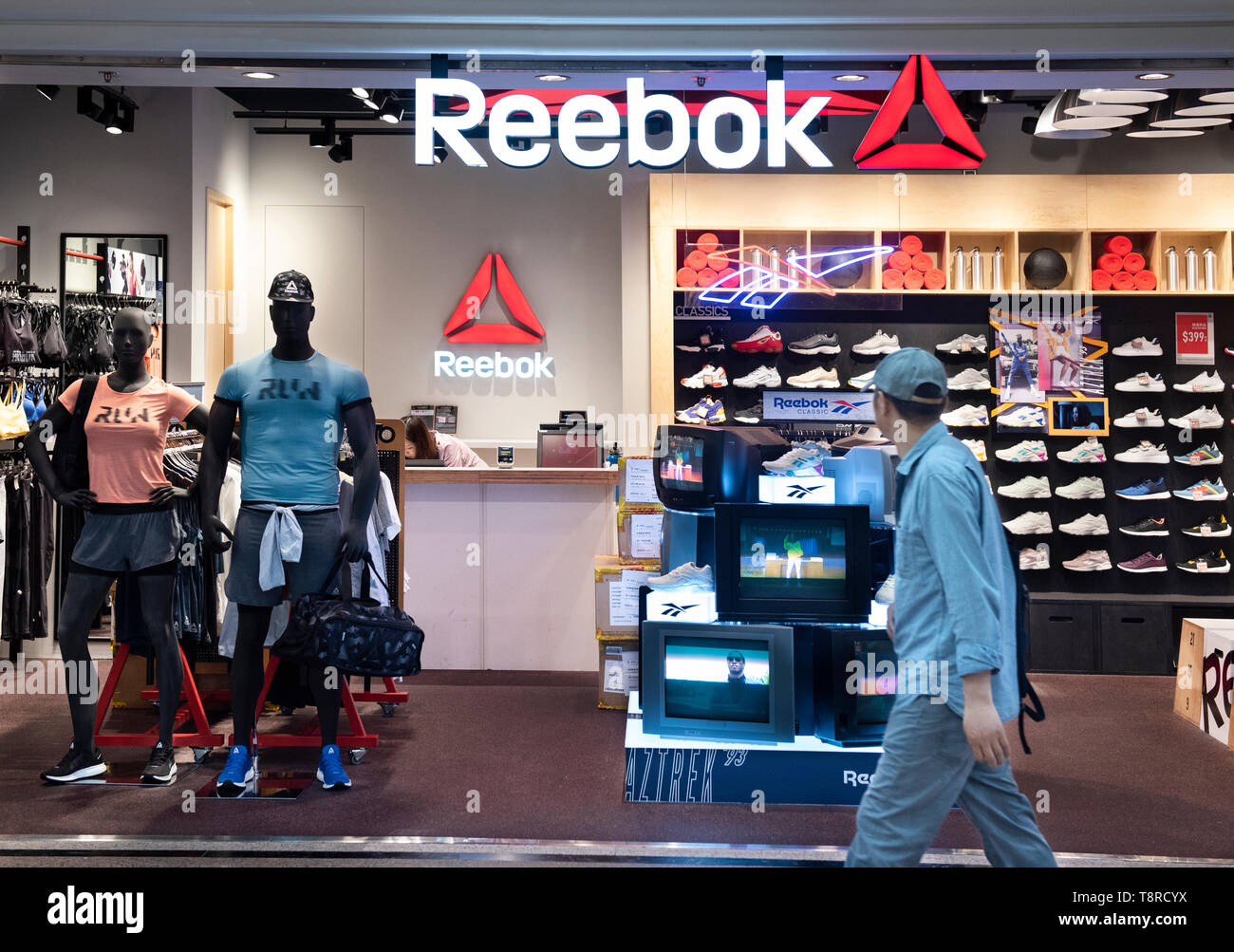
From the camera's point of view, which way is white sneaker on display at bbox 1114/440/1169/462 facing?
to the viewer's left

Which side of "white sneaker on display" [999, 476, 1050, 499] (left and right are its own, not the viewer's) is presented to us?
left

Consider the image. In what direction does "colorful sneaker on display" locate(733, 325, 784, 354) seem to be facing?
to the viewer's left

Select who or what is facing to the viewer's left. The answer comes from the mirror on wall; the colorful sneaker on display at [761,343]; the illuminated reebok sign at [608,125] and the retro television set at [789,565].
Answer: the colorful sneaker on display

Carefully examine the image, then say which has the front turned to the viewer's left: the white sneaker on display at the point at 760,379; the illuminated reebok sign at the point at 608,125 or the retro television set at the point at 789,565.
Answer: the white sneaker on display

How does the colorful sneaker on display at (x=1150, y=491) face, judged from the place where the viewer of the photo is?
facing to the left of the viewer

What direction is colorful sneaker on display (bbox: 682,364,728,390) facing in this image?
to the viewer's left

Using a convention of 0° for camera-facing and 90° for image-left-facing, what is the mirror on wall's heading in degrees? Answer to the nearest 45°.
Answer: approximately 0°

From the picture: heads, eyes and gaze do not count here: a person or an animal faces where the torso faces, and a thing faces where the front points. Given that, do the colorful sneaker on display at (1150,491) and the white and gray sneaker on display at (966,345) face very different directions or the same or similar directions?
same or similar directions

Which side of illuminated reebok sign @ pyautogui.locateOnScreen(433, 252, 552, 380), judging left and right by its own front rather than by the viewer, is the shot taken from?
front

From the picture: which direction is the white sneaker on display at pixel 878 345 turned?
to the viewer's left

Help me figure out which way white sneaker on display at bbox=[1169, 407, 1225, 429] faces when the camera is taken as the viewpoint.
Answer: facing to the left of the viewer

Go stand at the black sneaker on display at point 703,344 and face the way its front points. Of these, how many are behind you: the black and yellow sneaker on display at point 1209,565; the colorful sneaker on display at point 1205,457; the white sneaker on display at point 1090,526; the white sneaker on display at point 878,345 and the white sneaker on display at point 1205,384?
5
